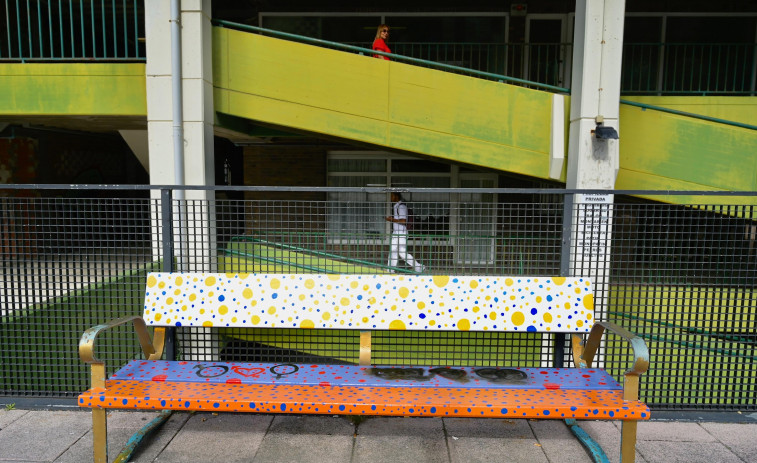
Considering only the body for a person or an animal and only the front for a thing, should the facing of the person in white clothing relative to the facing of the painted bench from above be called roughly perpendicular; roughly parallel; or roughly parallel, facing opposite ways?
roughly perpendicular

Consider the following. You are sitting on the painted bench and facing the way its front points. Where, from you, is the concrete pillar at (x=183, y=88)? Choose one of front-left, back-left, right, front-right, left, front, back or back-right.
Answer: back-right

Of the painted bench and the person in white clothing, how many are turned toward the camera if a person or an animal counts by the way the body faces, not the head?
1

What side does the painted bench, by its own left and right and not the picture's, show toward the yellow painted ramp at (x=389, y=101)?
back

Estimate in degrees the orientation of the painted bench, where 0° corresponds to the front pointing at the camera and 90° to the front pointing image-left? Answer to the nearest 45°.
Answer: approximately 0°
